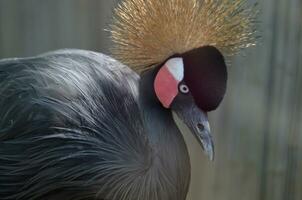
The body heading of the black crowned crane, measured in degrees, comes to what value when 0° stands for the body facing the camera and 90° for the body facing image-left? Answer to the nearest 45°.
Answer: approximately 270°
